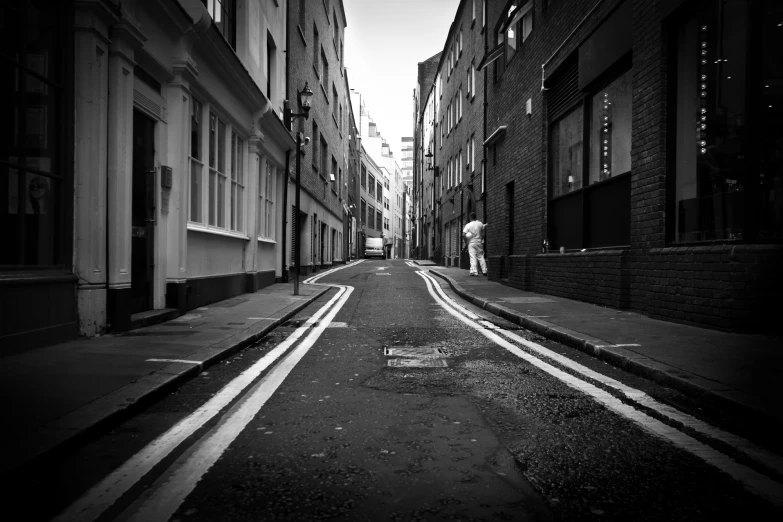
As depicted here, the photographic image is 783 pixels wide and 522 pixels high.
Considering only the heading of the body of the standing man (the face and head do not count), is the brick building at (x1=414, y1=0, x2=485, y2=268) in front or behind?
in front

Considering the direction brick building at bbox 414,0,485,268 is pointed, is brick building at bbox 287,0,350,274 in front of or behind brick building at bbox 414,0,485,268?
in front

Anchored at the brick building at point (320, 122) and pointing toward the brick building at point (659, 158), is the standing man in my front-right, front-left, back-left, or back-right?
front-left

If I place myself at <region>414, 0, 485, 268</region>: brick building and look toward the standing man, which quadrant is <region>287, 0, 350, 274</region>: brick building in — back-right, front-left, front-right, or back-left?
front-right

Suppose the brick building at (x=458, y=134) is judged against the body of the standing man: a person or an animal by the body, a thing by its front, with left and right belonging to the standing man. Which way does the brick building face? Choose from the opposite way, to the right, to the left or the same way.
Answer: to the left

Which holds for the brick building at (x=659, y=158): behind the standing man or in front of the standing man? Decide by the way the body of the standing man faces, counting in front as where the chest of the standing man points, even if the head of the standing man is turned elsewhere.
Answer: behind

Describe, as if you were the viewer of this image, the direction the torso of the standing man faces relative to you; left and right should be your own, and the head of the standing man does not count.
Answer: facing away from the viewer

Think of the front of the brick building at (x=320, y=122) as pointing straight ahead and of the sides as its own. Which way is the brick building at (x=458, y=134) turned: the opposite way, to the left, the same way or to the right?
the opposite way

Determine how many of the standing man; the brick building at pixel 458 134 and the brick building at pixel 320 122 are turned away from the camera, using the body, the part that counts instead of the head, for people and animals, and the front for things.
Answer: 1

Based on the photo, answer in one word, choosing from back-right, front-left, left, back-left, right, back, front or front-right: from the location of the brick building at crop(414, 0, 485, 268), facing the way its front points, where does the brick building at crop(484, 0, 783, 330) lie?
left

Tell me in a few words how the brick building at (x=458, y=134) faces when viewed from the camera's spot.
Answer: facing to the left of the viewer

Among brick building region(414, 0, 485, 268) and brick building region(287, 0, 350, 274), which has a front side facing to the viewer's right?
brick building region(287, 0, 350, 274)

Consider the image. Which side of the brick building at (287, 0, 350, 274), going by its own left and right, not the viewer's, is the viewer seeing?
right

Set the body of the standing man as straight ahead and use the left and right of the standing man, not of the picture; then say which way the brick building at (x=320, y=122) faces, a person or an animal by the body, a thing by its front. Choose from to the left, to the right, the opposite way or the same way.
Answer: to the right

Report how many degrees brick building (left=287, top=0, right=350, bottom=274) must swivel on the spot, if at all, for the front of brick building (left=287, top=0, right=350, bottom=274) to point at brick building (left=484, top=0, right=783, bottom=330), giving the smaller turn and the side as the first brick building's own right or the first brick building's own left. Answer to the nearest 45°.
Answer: approximately 90° to the first brick building's own right
